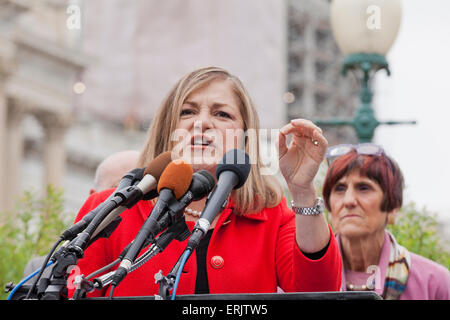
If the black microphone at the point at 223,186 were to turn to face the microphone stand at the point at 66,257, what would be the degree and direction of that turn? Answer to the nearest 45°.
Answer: approximately 135° to its left

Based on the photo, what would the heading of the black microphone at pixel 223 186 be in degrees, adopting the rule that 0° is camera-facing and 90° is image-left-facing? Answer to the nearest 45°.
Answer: approximately 225°

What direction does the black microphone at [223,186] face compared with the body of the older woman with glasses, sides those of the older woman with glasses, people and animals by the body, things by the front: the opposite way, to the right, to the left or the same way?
the opposite way

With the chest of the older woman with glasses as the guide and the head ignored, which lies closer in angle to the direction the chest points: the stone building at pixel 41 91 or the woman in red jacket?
the woman in red jacket

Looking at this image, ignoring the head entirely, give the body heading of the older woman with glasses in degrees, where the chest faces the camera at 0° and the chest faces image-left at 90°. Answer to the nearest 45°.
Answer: approximately 45°

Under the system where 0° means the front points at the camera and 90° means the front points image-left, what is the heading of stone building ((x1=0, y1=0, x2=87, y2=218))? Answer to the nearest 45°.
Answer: approximately 315°

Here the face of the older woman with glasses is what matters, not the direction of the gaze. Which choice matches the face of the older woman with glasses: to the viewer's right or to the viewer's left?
to the viewer's left
